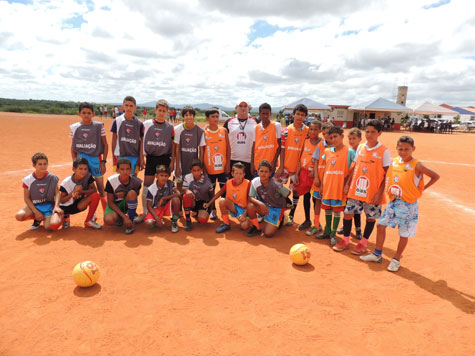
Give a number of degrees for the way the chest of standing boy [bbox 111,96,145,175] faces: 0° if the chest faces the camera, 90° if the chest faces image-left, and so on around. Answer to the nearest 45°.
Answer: approximately 0°

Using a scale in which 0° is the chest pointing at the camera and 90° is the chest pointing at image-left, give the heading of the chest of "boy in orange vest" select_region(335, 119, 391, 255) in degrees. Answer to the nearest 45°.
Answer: approximately 45°

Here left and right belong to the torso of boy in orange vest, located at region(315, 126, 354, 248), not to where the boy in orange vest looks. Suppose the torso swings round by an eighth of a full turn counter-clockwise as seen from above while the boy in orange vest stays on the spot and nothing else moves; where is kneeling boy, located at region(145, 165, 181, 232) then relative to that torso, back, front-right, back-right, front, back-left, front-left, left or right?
back-right

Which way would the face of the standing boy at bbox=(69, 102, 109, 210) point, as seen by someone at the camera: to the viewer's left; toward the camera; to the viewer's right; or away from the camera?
toward the camera

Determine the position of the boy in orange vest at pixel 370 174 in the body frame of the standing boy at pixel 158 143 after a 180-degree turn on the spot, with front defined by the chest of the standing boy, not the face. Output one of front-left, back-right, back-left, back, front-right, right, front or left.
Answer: back-right

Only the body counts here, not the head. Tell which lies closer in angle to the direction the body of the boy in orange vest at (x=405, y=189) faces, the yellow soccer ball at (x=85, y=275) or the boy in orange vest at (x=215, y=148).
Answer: the yellow soccer ball

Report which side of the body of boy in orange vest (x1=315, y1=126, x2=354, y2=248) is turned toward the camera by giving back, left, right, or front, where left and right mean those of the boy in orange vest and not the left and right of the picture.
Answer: front

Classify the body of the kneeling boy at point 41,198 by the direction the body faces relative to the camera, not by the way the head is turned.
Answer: toward the camera

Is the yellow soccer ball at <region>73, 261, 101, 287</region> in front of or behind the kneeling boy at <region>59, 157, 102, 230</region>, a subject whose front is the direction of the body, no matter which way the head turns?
in front

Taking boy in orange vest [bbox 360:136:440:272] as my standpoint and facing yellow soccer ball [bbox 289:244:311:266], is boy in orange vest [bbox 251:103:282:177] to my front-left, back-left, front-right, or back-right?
front-right

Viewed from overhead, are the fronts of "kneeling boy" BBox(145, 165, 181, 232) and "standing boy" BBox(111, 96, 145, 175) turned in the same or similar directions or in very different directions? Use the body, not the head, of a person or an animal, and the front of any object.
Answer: same or similar directions

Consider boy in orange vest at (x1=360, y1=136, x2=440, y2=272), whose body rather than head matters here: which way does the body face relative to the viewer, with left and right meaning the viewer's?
facing the viewer and to the left of the viewer

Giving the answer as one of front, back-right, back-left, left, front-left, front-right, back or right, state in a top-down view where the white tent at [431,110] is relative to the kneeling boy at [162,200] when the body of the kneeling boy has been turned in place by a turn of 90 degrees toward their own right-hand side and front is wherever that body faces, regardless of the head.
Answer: back-right

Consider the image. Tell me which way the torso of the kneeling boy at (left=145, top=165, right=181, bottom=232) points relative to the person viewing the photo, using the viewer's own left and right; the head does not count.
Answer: facing the viewer

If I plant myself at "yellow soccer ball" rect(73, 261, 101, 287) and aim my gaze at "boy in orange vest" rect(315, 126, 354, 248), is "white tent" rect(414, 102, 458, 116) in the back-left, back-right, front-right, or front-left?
front-left

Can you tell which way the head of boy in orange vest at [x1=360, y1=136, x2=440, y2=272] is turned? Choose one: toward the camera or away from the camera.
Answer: toward the camera
